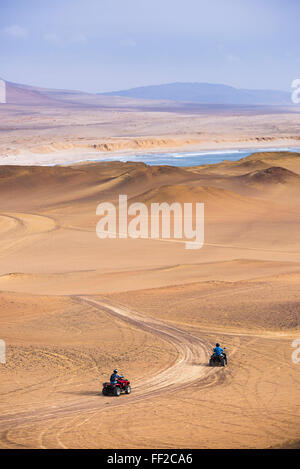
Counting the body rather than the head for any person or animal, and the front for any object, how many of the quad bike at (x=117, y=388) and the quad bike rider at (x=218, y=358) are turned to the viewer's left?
0

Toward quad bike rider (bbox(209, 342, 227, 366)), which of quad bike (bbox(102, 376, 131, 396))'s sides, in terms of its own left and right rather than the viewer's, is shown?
front

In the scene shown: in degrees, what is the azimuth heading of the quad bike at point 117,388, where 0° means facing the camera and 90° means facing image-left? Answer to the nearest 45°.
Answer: approximately 225°

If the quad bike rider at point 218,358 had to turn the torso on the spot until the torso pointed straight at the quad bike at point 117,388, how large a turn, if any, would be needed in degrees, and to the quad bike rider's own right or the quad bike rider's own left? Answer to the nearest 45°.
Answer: approximately 135° to the quad bike rider's own left

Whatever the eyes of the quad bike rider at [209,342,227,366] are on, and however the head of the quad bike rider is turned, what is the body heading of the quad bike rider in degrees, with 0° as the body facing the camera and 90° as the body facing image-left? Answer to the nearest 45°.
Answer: approximately 180°
